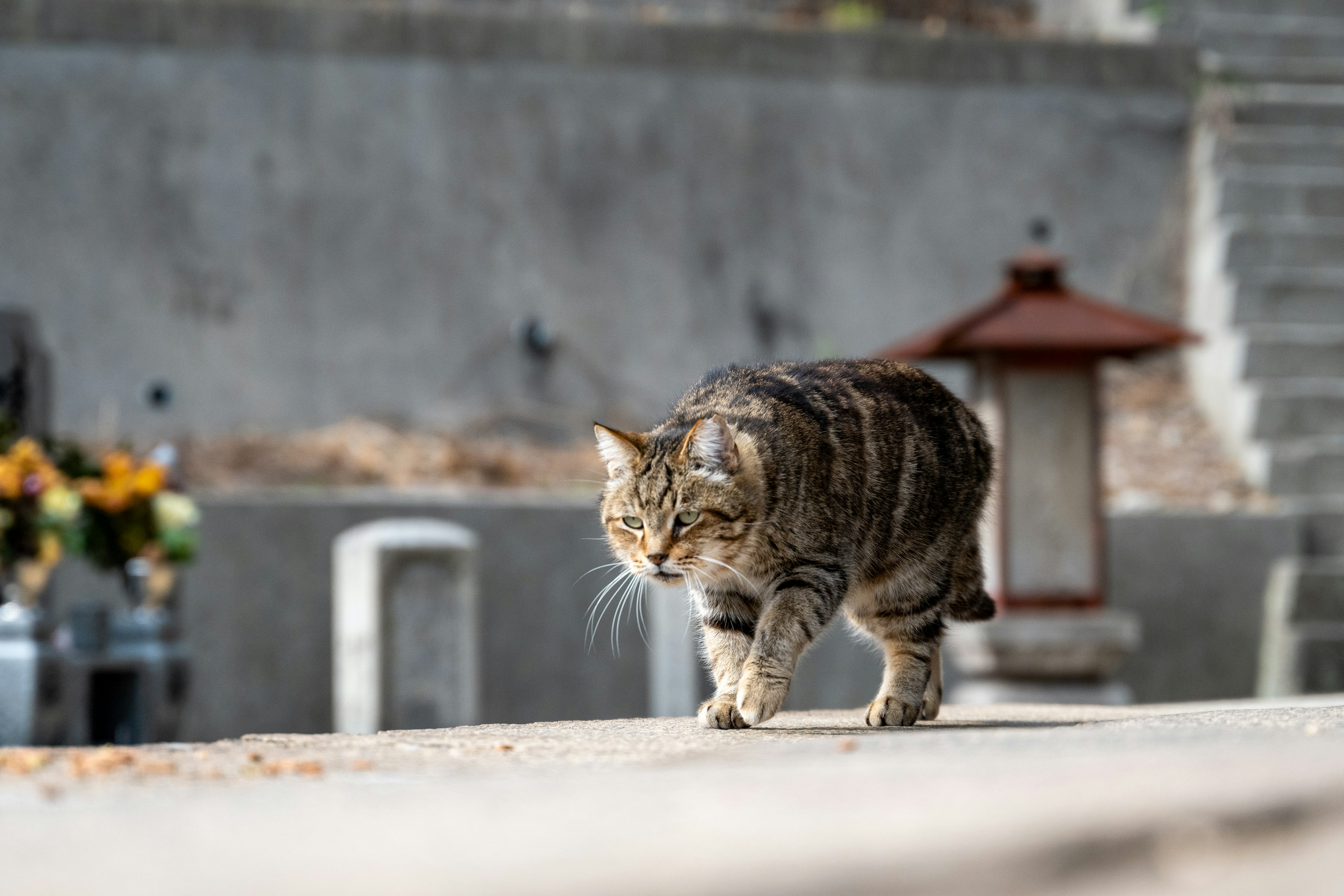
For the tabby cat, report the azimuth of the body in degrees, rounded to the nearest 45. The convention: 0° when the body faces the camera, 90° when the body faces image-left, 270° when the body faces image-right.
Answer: approximately 45°

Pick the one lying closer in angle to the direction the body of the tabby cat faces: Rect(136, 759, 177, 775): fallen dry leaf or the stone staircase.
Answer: the fallen dry leaf

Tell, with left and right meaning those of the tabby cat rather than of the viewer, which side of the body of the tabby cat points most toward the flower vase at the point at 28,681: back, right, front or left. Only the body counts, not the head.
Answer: right

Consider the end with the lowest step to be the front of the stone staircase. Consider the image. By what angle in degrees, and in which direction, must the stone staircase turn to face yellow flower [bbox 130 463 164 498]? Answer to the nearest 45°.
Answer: approximately 45° to its right

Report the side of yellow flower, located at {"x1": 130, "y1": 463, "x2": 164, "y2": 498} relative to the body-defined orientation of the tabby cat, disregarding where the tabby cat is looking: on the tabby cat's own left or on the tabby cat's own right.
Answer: on the tabby cat's own right

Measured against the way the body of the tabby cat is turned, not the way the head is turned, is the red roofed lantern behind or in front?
behind

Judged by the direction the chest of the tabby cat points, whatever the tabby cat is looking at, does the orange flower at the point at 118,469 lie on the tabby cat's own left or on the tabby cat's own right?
on the tabby cat's own right
